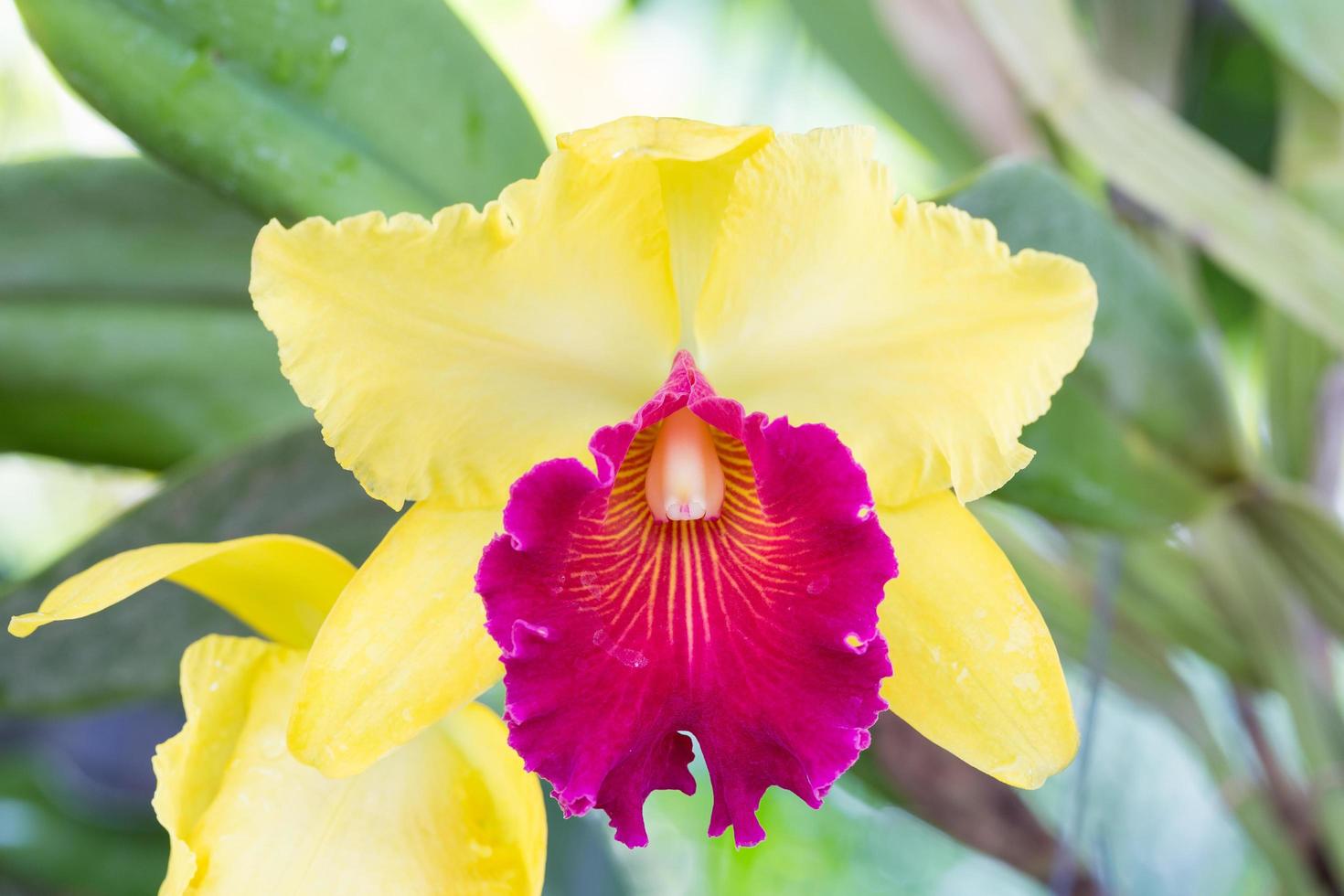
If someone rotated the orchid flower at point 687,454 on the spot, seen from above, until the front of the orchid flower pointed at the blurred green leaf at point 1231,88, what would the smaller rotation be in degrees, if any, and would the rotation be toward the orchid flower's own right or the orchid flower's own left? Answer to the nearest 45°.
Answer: approximately 135° to the orchid flower's own left

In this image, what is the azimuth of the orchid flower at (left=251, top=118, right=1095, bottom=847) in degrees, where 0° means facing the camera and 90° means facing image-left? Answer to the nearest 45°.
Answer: approximately 0°

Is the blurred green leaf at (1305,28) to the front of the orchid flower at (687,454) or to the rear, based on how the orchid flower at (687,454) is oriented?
to the rear

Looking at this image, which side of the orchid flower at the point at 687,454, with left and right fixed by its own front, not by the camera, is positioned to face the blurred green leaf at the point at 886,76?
back

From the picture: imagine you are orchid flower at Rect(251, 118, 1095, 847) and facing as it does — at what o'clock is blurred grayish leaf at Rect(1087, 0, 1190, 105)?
The blurred grayish leaf is roughly at 7 o'clock from the orchid flower.

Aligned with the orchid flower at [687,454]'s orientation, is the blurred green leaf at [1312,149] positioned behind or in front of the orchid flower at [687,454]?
behind
